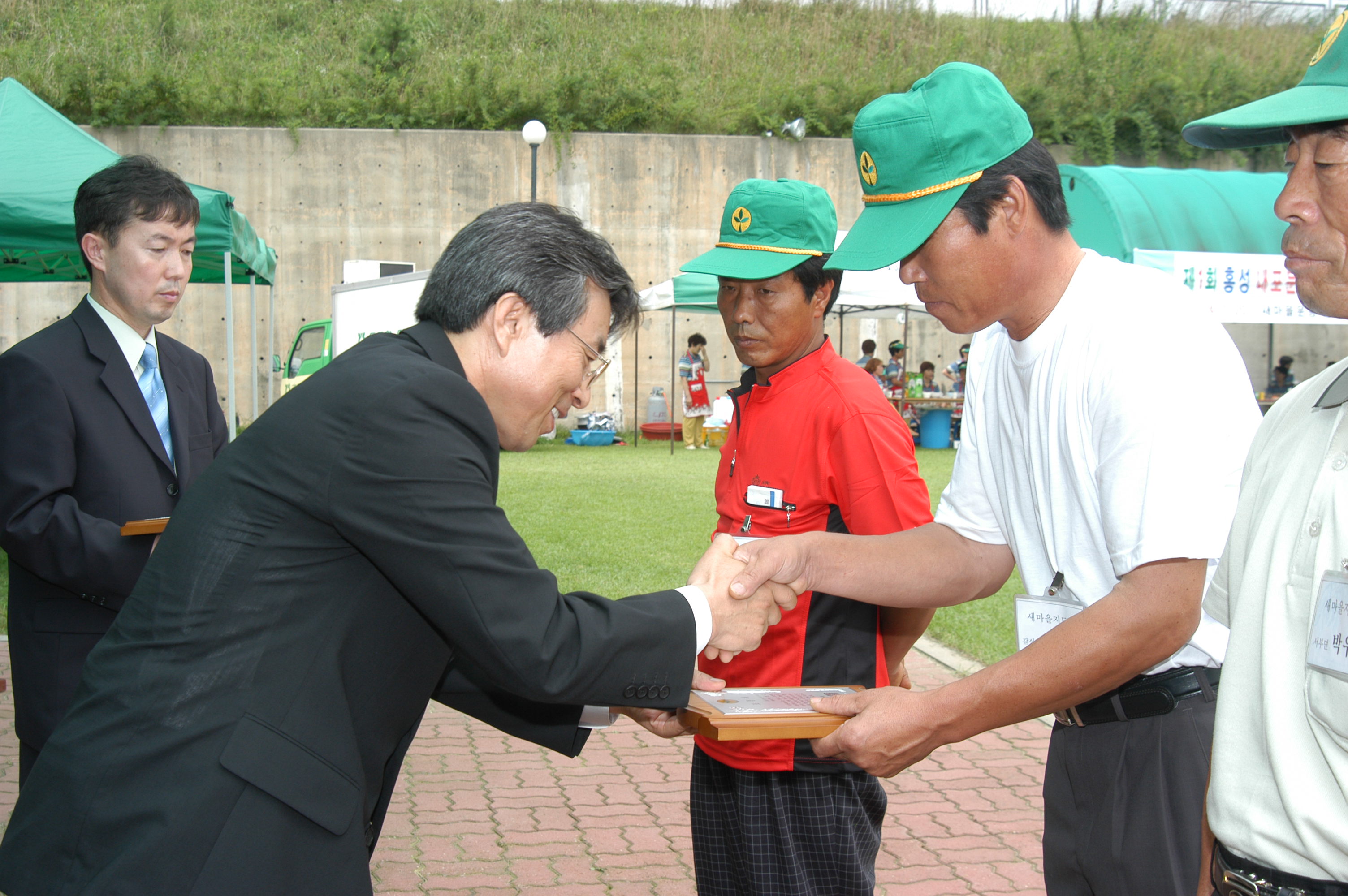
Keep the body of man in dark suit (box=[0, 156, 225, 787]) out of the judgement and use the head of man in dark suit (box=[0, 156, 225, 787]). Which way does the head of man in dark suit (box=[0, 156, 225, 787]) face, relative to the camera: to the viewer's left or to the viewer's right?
to the viewer's right

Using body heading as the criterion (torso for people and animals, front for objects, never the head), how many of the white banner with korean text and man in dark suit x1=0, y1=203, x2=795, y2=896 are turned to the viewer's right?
1

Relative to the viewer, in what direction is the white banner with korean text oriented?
toward the camera

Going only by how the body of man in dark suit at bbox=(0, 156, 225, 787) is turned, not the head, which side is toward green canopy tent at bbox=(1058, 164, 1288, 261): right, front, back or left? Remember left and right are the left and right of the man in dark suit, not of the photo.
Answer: left

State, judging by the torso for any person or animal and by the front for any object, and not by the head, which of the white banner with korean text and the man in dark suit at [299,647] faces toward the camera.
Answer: the white banner with korean text

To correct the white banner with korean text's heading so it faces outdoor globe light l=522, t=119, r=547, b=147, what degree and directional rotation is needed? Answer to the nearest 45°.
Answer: approximately 90° to its right

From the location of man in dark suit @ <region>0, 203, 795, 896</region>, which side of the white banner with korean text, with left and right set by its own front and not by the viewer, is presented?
front

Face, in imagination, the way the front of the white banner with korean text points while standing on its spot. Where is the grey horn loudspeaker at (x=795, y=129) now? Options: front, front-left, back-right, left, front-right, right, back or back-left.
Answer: back-right

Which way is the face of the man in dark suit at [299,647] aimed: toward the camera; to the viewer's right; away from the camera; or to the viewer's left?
to the viewer's right

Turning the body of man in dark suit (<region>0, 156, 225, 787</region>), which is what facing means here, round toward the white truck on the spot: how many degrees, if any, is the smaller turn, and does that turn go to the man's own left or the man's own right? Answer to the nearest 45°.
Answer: approximately 135° to the man's own left

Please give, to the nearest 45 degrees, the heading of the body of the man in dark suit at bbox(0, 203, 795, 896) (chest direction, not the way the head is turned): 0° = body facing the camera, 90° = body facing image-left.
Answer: approximately 270°

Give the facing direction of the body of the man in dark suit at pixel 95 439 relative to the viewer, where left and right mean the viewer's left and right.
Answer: facing the viewer and to the right of the viewer
